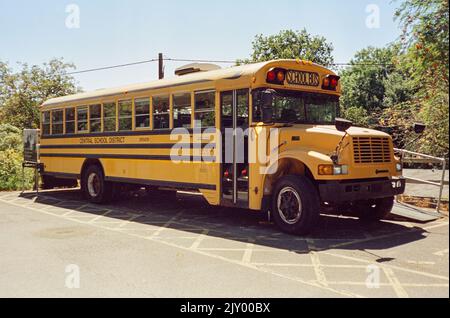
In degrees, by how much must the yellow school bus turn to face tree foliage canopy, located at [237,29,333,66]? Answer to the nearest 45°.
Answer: approximately 135° to its left

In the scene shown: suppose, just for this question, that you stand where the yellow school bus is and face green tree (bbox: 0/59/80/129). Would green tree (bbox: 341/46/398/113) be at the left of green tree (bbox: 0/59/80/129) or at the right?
right

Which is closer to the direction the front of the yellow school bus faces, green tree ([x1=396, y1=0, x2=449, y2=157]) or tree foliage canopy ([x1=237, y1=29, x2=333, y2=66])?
the green tree

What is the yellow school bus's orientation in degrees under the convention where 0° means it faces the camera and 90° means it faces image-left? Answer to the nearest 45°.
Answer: approximately 315°

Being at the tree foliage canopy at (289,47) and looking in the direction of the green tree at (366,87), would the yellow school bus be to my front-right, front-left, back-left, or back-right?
back-right

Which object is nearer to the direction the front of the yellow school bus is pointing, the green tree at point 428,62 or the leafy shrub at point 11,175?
the green tree

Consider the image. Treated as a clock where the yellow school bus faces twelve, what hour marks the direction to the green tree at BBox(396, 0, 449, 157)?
The green tree is roughly at 11 o'clock from the yellow school bus.

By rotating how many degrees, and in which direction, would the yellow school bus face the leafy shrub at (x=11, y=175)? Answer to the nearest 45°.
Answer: approximately 180°

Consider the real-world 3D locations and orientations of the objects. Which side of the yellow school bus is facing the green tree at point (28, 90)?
back
